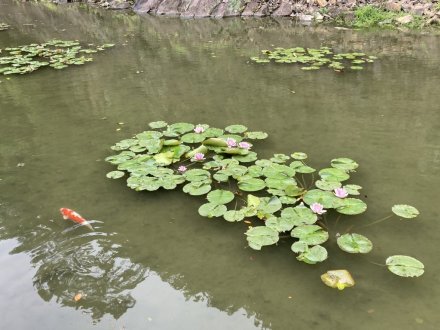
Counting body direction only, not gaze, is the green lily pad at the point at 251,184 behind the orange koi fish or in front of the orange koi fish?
behind

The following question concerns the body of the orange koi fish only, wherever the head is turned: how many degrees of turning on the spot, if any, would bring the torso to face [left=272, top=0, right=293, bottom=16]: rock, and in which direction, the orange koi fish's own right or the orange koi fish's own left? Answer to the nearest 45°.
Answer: approximately 90° to the orange koi fish's own right

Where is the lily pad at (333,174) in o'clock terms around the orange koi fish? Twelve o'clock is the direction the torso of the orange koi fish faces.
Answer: The lily pad is roughly at 5 o'clock from the orange koi fish.

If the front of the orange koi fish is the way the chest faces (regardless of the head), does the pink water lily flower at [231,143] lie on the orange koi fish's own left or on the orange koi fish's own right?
on the orange koi fish's own right

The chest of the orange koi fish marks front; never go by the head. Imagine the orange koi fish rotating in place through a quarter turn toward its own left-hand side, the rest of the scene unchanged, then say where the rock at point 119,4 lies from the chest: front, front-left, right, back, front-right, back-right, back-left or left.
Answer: back-right

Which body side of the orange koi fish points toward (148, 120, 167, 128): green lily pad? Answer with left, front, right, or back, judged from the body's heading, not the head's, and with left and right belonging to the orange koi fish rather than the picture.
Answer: right

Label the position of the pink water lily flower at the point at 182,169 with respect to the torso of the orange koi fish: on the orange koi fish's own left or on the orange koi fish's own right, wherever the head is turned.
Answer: on the orange koi fish's own right

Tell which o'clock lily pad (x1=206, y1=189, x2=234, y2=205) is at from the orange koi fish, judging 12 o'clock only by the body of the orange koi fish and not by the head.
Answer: The lily pad is roughly at 5 o'clock from the orange koi fish.

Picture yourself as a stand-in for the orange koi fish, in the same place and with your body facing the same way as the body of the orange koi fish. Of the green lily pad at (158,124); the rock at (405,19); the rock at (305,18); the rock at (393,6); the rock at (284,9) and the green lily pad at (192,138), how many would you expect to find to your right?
6

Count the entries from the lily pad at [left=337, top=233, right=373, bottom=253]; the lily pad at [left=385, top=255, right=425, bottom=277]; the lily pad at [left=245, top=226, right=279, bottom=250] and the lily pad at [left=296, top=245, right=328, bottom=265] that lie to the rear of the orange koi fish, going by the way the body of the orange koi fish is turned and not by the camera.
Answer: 4

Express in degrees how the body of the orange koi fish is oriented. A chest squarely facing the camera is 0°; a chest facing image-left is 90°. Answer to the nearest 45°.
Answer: approximately 135°

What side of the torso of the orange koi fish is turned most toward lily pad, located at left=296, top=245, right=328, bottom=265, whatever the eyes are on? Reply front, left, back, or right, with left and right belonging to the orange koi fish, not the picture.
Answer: back

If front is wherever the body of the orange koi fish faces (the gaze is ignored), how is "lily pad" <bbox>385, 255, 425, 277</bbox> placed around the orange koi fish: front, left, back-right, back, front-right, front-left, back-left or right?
back

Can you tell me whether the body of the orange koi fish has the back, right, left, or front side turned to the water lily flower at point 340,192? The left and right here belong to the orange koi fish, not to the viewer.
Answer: back

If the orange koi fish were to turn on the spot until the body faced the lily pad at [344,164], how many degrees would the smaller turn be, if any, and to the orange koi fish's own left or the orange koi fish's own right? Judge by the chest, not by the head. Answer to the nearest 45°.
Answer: approximately 135° to the orange koi fish's own right

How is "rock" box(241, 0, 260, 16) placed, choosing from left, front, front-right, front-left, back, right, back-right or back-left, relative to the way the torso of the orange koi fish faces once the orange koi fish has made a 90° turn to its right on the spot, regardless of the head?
front
